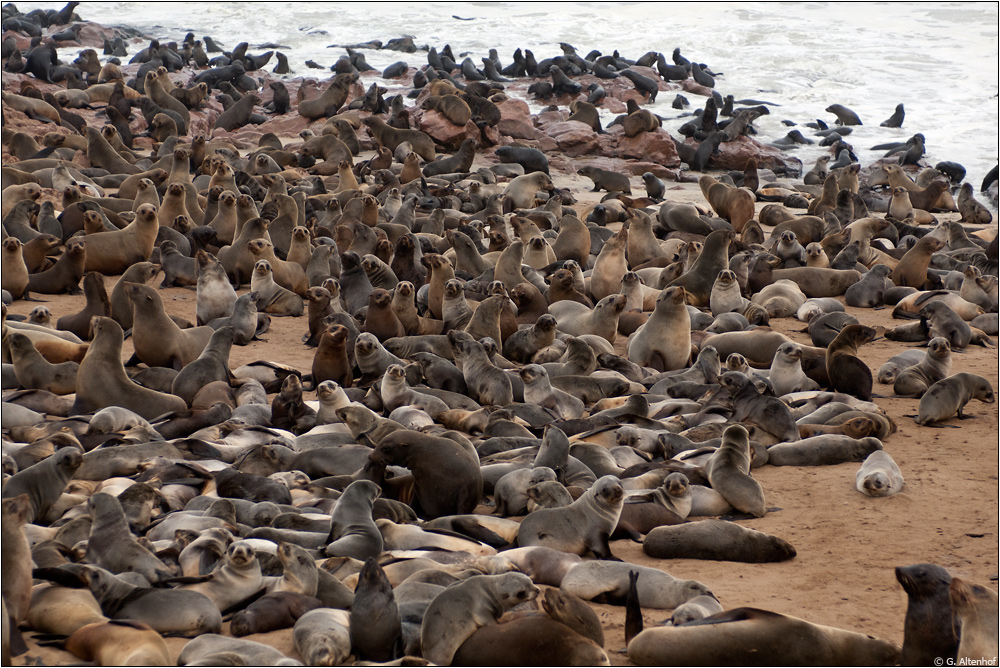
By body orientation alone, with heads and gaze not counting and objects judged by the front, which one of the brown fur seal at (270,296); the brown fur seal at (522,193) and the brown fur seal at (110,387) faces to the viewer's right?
the brown fur seal at (522,193)

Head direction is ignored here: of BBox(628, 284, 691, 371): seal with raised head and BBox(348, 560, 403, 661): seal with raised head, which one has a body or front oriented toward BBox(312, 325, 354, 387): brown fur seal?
BBox(348, 560, 403, 661): seal with raised head

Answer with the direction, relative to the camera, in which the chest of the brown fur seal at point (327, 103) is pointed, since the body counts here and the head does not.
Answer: to the viewer's right

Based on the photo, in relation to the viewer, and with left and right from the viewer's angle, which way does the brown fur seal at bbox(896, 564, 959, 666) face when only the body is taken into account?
facing to the left of the viewer

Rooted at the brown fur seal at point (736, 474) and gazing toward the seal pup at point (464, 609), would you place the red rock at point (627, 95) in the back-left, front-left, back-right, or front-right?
back-right

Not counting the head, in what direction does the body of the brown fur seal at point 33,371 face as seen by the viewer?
to the viewer's left

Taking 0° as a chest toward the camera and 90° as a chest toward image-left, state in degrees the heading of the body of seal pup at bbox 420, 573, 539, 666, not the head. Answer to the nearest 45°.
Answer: approximately 270°

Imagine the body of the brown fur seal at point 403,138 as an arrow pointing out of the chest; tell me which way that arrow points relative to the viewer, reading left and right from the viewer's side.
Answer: facing to the left of the viewer

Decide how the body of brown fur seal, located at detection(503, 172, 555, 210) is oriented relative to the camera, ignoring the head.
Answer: to the viewer's right

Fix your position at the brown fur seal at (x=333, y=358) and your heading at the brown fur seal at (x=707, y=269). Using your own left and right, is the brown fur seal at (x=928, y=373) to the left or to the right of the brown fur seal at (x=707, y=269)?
right
